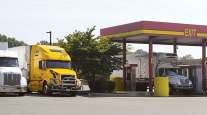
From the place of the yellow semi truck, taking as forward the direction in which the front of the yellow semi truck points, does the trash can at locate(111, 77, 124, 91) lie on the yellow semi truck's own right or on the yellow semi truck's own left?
on the yellow semi truck's own left

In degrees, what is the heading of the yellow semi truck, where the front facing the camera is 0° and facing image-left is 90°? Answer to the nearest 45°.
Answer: approximately 315°

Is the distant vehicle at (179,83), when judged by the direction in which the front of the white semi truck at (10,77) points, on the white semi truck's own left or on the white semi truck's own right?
on the white semi truck's own left

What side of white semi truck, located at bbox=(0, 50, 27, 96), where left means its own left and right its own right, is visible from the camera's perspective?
front

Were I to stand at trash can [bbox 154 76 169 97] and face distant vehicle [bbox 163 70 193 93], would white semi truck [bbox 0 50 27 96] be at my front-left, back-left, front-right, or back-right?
back-left

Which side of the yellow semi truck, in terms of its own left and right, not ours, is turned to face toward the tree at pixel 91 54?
left
